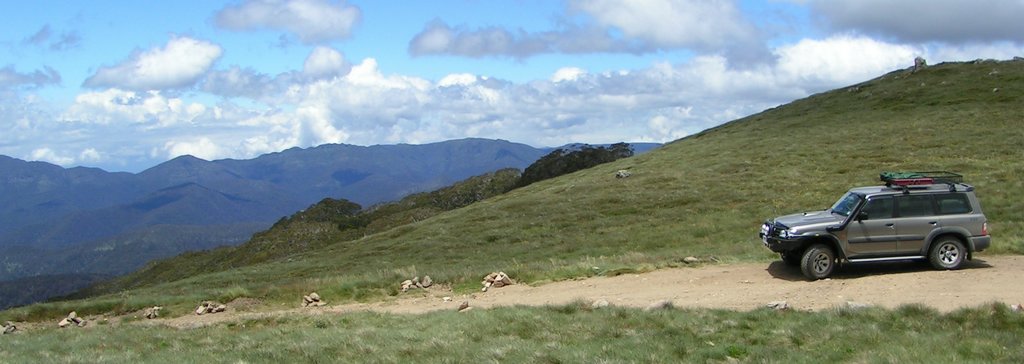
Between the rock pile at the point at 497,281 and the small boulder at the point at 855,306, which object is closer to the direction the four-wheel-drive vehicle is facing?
the rock pile

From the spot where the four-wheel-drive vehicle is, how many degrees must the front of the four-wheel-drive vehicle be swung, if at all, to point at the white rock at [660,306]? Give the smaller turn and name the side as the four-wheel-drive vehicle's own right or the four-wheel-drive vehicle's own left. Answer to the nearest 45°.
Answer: approximately 45° to the four-wheel-drive vehicle's own left

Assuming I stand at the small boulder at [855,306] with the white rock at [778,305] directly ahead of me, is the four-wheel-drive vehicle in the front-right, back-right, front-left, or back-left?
back-right

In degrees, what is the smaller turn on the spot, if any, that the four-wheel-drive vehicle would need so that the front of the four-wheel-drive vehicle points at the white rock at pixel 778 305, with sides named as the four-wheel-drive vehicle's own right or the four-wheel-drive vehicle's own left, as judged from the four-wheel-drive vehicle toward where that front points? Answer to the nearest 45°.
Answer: approximately 45° to the four-wheel-drive vehicle's own left

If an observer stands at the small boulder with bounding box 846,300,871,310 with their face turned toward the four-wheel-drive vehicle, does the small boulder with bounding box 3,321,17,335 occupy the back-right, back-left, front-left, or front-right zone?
back-left

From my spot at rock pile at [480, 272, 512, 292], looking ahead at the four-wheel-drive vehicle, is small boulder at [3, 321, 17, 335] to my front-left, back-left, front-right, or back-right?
back-right

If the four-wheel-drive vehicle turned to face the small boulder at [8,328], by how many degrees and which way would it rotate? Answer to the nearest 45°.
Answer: approximately 45° to its left

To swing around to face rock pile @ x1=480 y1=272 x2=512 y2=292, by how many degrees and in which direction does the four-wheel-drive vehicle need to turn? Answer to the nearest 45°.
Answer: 0° — it already faces it

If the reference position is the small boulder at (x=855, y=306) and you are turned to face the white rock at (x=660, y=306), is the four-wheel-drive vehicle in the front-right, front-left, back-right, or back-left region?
back-right

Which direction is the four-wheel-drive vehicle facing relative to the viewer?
to the viewer's left
